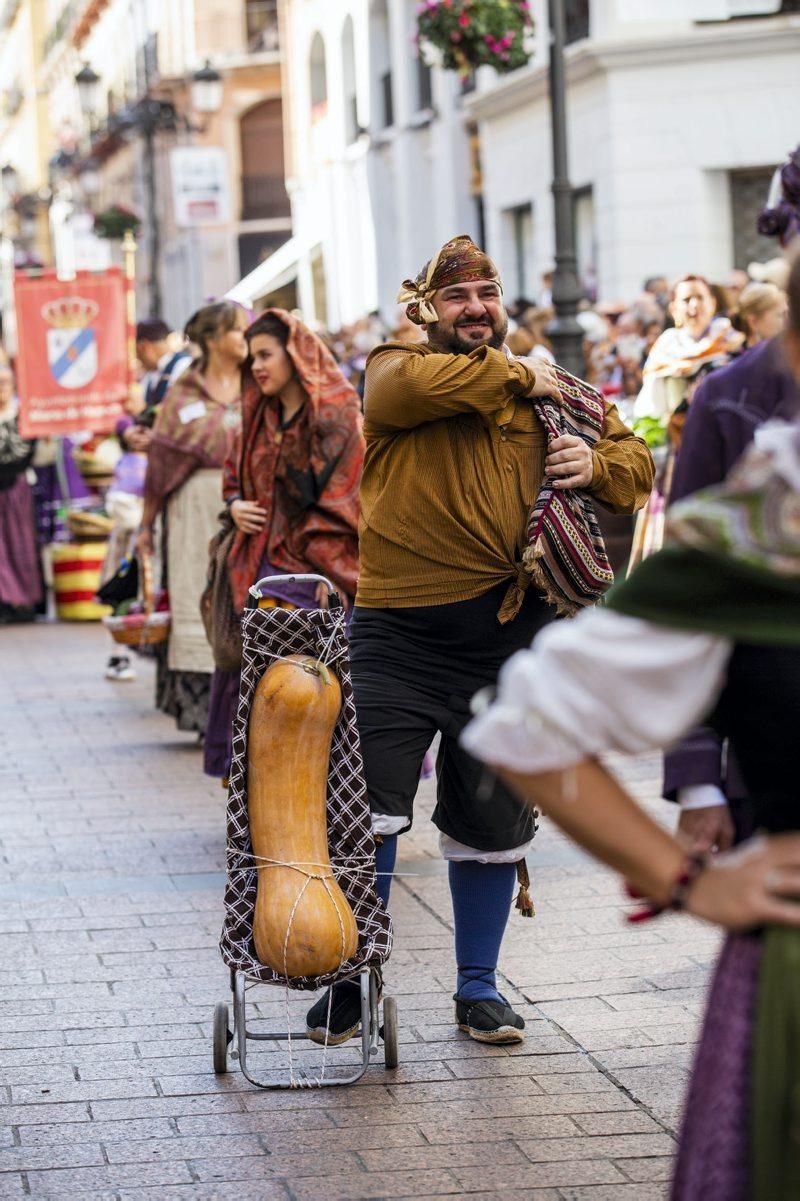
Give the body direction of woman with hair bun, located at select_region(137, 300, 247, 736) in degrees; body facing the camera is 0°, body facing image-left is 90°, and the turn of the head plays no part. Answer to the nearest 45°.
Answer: approximately 315°

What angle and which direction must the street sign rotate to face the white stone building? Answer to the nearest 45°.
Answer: approximately 45° to its left

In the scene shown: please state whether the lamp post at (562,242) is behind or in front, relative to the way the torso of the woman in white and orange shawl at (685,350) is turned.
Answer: behind

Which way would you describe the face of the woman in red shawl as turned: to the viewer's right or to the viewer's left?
to the viewer's left

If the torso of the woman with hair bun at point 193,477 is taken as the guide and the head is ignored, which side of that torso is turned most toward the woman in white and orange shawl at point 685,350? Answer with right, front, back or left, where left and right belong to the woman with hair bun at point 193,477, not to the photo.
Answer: left

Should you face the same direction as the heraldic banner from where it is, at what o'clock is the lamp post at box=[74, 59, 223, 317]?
The lamp post is roughly at 6 o'clock from the heraldic banner.

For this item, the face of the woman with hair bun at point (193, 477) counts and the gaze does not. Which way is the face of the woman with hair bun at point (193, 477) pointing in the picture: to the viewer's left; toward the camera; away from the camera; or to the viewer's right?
to the viewer's right

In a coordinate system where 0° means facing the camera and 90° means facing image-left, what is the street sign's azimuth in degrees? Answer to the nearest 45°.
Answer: approximately 0°

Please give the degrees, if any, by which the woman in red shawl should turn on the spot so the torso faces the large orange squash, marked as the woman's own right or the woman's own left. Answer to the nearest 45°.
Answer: approximately 45° to the woman's own left

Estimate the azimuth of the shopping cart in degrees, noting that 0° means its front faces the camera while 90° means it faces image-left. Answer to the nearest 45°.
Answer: approximately 0°

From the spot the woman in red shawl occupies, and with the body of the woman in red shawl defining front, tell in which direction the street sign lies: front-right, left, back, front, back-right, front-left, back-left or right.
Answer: back-right
